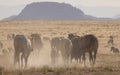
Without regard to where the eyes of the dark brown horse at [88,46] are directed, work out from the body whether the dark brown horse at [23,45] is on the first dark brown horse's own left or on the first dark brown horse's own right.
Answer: on the first dark brown horse's own left
